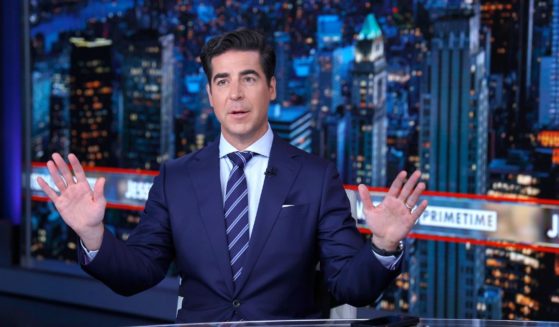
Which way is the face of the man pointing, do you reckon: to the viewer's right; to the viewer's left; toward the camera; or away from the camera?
toward the camera

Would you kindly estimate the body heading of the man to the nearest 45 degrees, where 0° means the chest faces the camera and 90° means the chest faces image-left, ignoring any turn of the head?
approximately 0°
